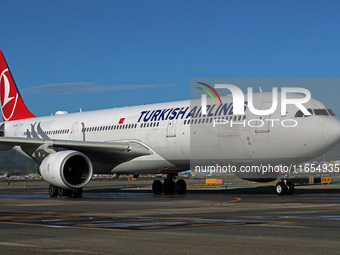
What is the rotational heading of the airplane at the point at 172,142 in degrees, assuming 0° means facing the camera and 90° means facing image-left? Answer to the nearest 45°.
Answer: approximately 315°
